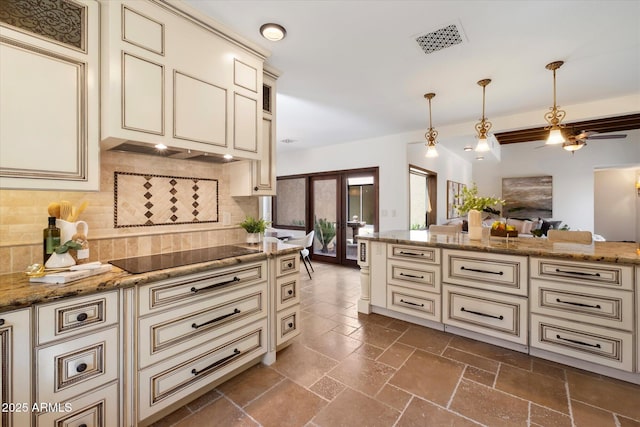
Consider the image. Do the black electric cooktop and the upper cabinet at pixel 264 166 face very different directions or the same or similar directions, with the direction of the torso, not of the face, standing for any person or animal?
same or similar directions

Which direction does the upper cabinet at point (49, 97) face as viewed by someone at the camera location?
facing the viewer

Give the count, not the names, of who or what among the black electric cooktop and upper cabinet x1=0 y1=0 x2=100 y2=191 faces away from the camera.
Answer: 0

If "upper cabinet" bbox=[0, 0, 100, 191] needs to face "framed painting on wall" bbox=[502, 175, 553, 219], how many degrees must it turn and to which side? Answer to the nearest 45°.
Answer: approximately 90° to its left

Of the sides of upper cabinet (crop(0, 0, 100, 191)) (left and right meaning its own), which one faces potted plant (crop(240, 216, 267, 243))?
left

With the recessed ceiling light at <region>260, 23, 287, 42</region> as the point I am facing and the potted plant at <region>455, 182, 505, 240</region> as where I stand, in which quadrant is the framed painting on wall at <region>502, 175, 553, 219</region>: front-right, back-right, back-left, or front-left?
back-right

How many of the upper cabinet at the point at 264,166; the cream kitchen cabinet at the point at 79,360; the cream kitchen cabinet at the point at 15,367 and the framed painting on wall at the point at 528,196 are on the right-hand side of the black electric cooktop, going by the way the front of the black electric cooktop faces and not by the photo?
2

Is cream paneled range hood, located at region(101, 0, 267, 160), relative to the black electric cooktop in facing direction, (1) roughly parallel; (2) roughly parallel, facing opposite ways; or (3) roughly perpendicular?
roughly parallel

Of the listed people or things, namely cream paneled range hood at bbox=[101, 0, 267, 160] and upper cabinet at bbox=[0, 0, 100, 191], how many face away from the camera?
0

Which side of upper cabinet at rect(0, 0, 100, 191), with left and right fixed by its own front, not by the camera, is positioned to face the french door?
left

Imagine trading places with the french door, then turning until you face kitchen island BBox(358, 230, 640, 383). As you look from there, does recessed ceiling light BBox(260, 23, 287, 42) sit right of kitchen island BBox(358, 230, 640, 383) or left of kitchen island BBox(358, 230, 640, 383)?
right
